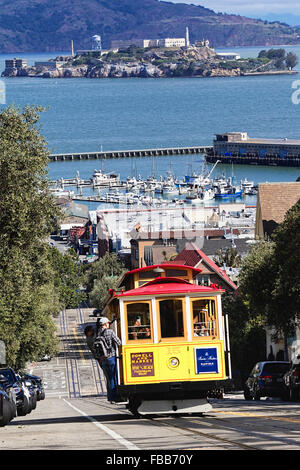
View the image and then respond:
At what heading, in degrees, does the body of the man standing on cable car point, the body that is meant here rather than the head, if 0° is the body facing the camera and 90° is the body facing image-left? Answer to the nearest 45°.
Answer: approximately 225°

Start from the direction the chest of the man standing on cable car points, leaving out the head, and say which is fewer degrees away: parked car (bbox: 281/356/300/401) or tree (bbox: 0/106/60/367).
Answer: the parked car

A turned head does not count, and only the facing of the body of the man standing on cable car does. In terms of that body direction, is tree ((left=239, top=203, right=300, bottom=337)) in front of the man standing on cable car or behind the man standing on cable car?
in front

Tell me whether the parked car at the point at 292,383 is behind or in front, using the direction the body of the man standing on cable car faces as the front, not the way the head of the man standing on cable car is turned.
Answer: in front

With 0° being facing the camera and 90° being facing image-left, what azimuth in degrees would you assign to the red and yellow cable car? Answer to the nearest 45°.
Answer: approximately 0°

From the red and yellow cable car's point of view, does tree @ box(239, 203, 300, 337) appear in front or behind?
behind
